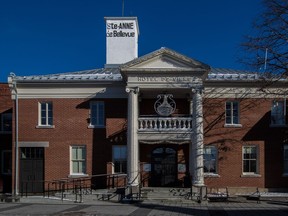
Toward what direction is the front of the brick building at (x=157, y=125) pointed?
toward the camera

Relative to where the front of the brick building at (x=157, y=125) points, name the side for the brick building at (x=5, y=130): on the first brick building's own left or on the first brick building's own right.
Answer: on the first brick building's own right
